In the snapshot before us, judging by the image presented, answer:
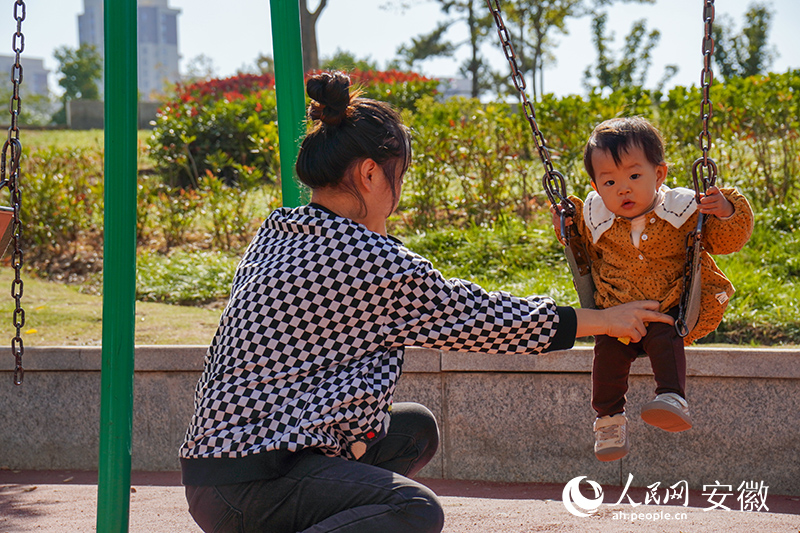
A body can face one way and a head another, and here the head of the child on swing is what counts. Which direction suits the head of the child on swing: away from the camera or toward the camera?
toward the camera

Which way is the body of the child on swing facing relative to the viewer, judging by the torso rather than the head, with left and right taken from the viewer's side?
facing the viewer

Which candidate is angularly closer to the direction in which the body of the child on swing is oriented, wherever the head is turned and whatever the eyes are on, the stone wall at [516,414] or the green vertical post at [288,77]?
the green vertical post

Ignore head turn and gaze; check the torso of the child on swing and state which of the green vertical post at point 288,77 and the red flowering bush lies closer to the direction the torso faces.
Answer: the green vertical post

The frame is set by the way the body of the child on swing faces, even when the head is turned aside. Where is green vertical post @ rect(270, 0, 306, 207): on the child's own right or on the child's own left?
on the child's own right

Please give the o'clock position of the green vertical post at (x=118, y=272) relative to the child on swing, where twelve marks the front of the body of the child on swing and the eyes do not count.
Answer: The green vertical post is roughly at 2 o'clock from the child on swing.

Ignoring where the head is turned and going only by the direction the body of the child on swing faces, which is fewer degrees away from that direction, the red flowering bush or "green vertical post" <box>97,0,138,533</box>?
the green vertical post
